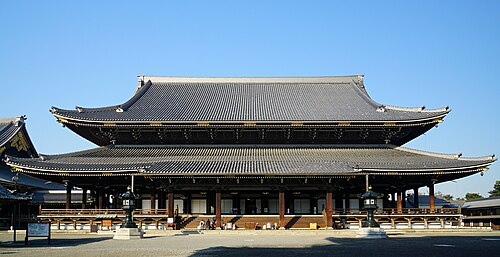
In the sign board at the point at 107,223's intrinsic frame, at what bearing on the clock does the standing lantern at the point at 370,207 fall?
The standing lantern is roughly at 10 o'clock from the sign board.

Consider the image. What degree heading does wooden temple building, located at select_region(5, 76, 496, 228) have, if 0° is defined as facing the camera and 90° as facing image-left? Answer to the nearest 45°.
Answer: approximately 0°

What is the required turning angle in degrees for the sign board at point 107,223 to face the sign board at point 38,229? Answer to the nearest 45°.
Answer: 0° — it already faces it

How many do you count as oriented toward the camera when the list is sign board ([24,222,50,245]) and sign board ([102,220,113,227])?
2

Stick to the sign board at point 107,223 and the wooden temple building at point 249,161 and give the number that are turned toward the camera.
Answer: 2

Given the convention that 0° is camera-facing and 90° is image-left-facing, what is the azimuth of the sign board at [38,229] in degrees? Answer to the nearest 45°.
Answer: approximately 0°

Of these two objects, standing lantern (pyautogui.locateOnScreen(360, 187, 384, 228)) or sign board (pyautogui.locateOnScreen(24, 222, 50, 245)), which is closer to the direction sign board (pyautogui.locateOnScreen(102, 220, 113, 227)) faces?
the sign board
